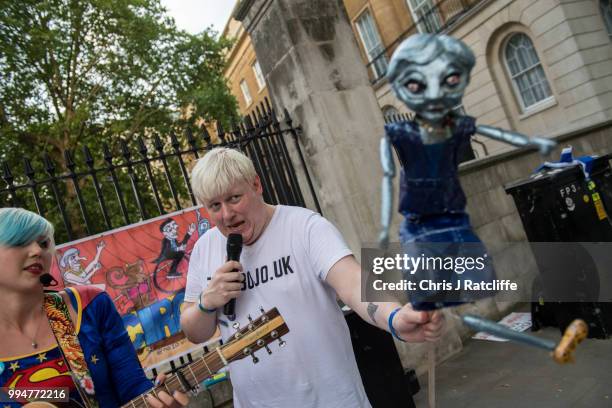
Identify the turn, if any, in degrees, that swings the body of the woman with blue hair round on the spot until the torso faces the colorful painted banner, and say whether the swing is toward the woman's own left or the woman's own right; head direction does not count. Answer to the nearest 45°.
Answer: approximately 180°

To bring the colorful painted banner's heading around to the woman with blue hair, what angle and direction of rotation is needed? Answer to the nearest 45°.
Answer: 0° — it already faces them

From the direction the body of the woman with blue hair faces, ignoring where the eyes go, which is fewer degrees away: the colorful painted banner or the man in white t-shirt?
the man in white t-shirt

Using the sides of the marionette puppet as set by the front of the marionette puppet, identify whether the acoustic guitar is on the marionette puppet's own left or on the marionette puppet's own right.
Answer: on the marionette puppet's own right

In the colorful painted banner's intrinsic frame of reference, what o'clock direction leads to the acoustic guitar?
The acoustic guitar is roughly at 12 o'clock from the colorful painted banner.

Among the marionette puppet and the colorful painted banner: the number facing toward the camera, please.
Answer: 2

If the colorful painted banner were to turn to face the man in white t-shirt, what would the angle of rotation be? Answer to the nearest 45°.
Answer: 0° — it already faces them

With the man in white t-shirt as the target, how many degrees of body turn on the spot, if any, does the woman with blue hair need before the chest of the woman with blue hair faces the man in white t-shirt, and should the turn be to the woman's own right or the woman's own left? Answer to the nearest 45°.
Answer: approximately 45° to the woman's own left

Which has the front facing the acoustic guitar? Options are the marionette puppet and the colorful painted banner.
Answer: the colorful painted banner
